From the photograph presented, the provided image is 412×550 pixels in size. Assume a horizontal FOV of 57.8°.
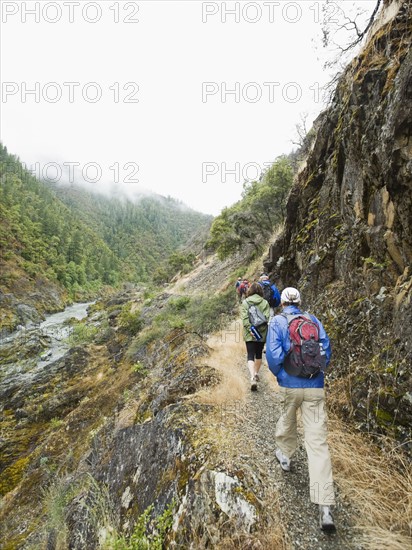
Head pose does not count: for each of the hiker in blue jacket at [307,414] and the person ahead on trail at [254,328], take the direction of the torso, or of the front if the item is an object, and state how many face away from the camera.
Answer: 2

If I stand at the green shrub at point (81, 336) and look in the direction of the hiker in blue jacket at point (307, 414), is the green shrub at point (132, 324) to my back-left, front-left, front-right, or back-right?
front-left

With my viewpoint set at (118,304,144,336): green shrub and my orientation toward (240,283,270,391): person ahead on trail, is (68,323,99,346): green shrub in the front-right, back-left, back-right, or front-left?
back-right

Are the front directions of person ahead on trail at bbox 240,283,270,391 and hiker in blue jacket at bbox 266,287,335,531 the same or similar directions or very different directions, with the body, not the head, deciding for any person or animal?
same or similar directions

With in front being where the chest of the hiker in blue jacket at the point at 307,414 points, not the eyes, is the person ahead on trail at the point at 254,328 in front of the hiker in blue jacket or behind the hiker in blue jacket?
in front

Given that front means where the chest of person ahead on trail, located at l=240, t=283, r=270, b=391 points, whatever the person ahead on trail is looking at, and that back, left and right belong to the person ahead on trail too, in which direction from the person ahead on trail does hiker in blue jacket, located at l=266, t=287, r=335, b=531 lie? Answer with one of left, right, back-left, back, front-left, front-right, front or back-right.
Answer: back

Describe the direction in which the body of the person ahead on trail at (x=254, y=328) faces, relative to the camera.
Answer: away from the camera

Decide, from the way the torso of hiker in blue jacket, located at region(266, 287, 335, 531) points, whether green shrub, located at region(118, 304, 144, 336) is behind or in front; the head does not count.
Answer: in front

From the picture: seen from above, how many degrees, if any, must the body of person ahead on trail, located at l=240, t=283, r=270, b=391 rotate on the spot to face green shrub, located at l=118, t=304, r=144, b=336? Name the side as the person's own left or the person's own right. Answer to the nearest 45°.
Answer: approximately 45° to the person's own left

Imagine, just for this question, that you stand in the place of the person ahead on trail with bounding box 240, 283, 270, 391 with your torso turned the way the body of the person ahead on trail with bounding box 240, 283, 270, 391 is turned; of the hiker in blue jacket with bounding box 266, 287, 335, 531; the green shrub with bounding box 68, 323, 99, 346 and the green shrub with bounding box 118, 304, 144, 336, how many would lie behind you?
1

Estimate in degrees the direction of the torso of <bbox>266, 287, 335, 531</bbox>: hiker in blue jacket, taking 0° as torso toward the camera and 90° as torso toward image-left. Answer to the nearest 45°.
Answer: approximately 180°
